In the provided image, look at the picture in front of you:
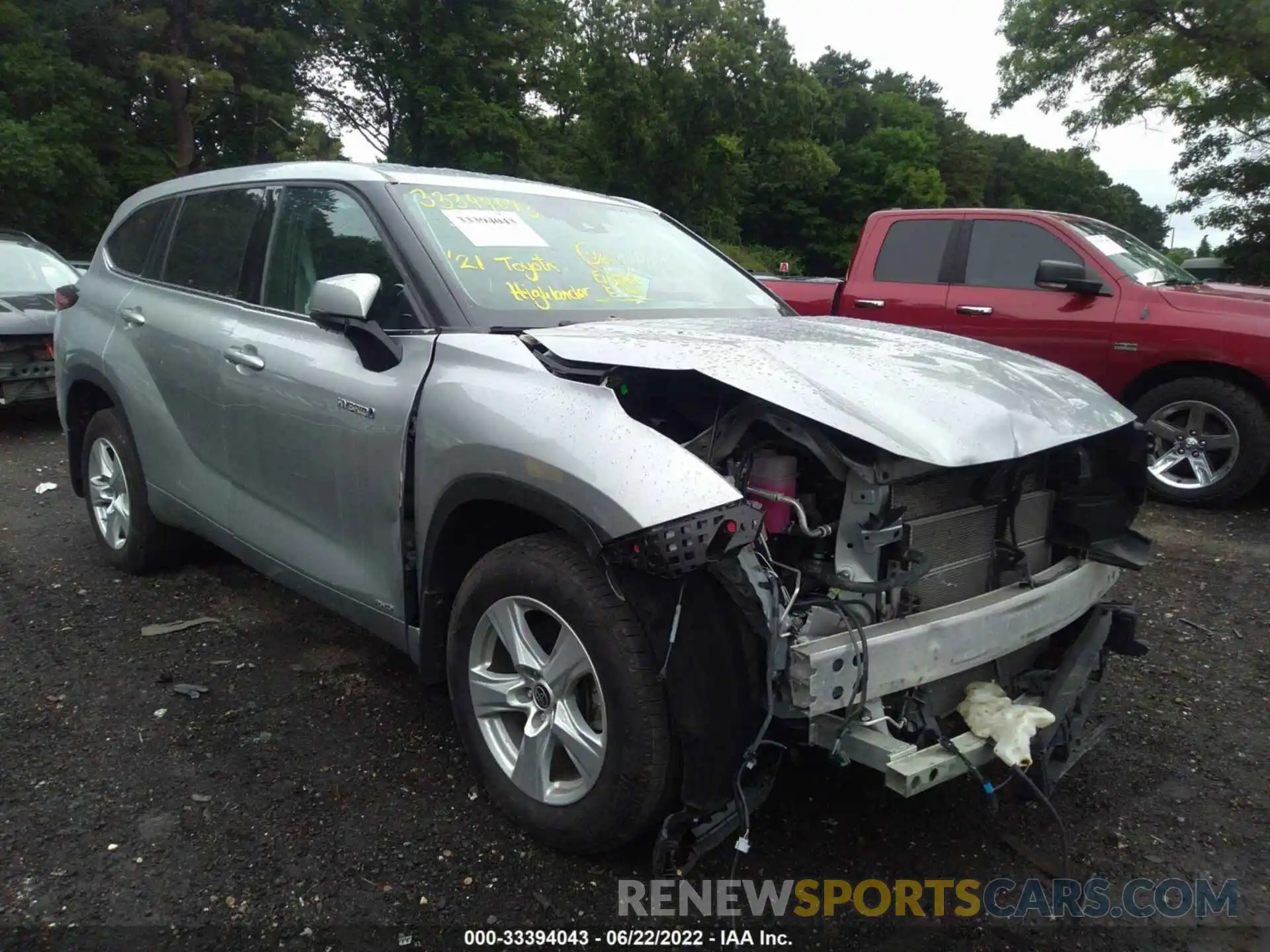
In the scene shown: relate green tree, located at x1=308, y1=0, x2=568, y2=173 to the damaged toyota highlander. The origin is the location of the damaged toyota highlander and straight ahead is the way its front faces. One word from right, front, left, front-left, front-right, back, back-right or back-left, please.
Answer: back-left

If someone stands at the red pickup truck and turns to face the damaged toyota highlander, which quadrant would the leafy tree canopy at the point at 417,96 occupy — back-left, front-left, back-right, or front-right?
back-right

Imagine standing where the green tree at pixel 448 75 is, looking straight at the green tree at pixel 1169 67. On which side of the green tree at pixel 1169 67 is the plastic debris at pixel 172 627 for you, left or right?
right

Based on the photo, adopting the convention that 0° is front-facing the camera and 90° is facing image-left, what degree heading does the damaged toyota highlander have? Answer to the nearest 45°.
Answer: approximately 315°

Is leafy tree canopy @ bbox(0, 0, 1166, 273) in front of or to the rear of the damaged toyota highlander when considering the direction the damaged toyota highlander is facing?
to the rear

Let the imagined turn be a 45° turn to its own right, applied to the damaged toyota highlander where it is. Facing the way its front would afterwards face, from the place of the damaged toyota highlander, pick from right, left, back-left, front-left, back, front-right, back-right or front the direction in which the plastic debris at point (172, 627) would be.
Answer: back-right

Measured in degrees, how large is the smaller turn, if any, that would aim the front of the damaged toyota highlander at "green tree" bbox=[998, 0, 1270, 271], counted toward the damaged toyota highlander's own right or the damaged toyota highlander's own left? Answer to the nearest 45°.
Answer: approximately 90° to the damaged toyota highlander's own left

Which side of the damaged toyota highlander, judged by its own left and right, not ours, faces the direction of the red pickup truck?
left
